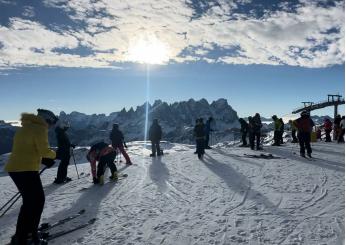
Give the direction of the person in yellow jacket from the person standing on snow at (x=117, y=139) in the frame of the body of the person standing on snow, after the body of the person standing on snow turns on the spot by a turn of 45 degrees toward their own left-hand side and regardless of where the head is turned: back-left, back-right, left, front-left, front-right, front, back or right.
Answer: back-left

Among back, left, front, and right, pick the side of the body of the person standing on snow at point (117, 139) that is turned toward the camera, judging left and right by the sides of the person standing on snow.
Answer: back

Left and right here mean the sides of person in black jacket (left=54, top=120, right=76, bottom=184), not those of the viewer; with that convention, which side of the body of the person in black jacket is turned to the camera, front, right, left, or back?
right
